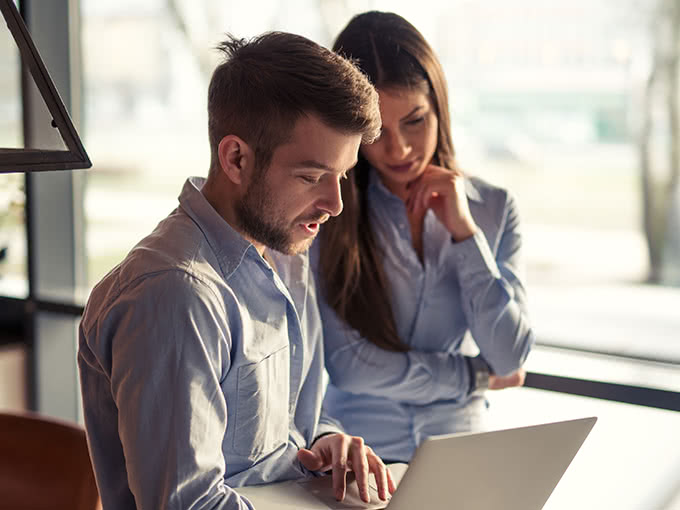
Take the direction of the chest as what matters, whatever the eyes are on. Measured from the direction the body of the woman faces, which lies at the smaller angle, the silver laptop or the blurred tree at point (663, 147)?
the silver laptop

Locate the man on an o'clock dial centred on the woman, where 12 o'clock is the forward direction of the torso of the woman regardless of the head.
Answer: The man is roughly at 1 o'clock from the woman.

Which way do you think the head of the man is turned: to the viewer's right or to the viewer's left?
to the viewer's right

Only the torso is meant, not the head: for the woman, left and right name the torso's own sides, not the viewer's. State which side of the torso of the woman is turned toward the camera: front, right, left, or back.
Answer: front

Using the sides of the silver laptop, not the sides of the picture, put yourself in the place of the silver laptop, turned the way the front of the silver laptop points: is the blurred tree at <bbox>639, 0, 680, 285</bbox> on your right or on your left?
on your right

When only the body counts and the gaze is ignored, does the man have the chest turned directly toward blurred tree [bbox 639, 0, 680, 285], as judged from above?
no

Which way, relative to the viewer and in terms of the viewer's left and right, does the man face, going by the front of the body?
facing the viewer and to the right of the viewer

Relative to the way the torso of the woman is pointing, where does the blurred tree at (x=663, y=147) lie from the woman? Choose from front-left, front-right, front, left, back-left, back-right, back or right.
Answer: back-left

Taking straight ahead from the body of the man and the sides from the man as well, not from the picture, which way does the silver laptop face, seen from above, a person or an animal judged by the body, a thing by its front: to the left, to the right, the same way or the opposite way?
the opposite way

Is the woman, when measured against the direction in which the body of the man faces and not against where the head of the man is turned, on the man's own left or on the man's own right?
on the man's own left

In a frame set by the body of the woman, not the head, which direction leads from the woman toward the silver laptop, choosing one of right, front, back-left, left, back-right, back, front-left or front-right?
front

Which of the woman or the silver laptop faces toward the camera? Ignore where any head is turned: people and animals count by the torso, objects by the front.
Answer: the woman

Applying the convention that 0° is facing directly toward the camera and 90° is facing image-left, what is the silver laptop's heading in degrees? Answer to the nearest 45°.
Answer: approximately 135°

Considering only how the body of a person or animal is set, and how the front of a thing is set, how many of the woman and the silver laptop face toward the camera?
1
